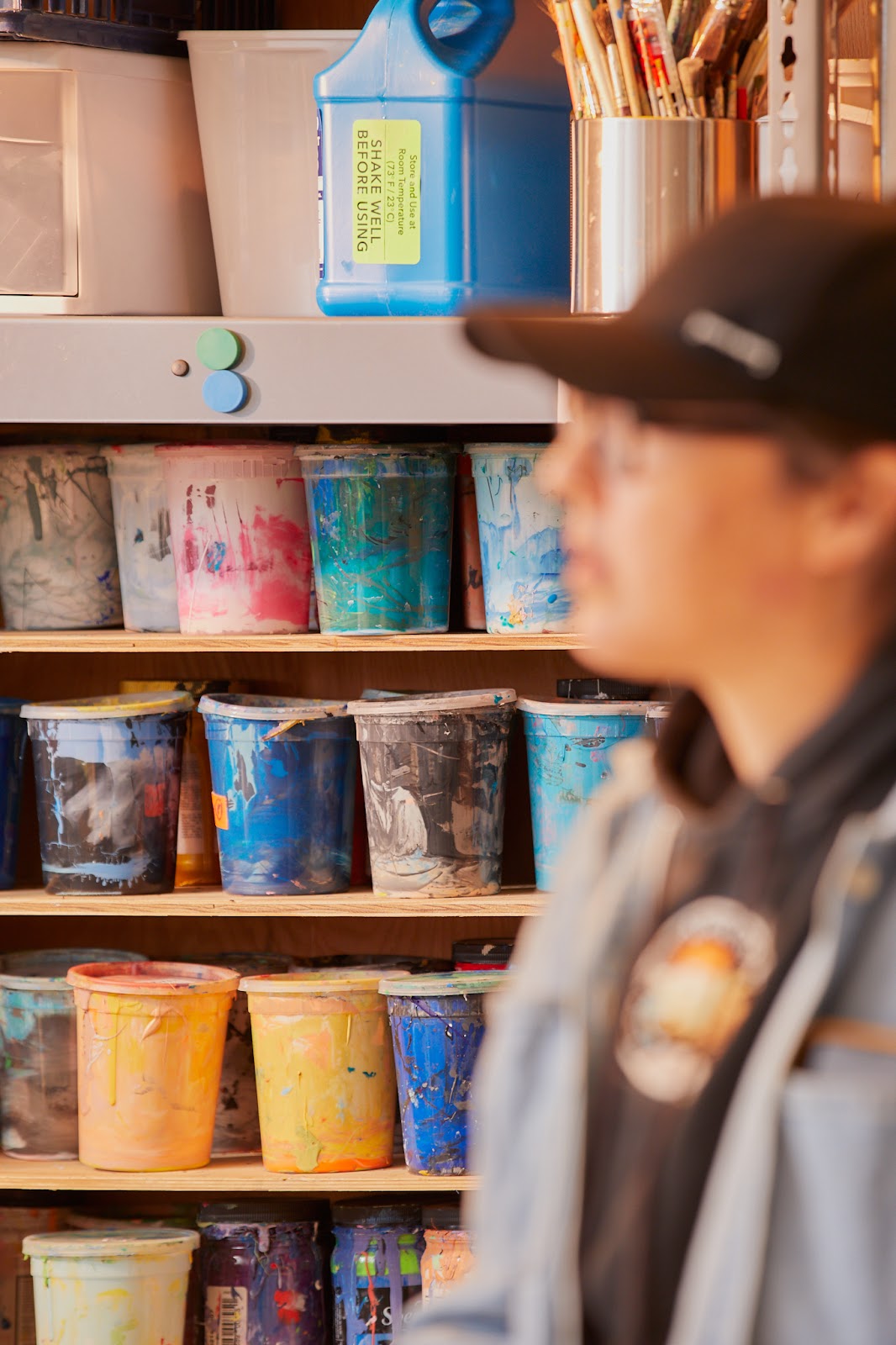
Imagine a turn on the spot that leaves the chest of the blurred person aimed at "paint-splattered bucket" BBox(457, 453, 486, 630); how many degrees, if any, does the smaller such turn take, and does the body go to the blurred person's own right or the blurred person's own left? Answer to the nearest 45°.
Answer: approximately 135° to the blurred person's own right

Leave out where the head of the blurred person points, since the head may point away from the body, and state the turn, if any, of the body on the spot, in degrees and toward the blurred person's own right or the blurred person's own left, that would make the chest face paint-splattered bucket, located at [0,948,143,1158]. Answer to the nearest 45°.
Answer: approximately 90° to the blurred person's own right

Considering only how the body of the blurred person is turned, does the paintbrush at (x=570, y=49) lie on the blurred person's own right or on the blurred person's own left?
on the blurred person's own right

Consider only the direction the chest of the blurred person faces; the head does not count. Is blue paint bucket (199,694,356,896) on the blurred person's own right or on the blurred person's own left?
on the blurred person's own right

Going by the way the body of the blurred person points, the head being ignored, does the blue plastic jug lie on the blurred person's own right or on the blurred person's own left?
on the blurred person's own right

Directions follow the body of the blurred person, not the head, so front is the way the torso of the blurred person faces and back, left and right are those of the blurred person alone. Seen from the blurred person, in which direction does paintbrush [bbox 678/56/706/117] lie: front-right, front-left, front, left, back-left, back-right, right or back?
back-right

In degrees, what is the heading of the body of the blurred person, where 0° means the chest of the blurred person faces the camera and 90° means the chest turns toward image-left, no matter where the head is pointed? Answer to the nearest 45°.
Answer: approximately 45°

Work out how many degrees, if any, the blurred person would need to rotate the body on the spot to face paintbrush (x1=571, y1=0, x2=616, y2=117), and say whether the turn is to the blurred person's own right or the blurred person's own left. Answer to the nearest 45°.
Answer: approximately 135° to the blurred person's own right

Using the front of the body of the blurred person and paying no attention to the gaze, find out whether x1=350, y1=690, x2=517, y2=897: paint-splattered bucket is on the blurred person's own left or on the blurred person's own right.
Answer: on the blurred person's own right
